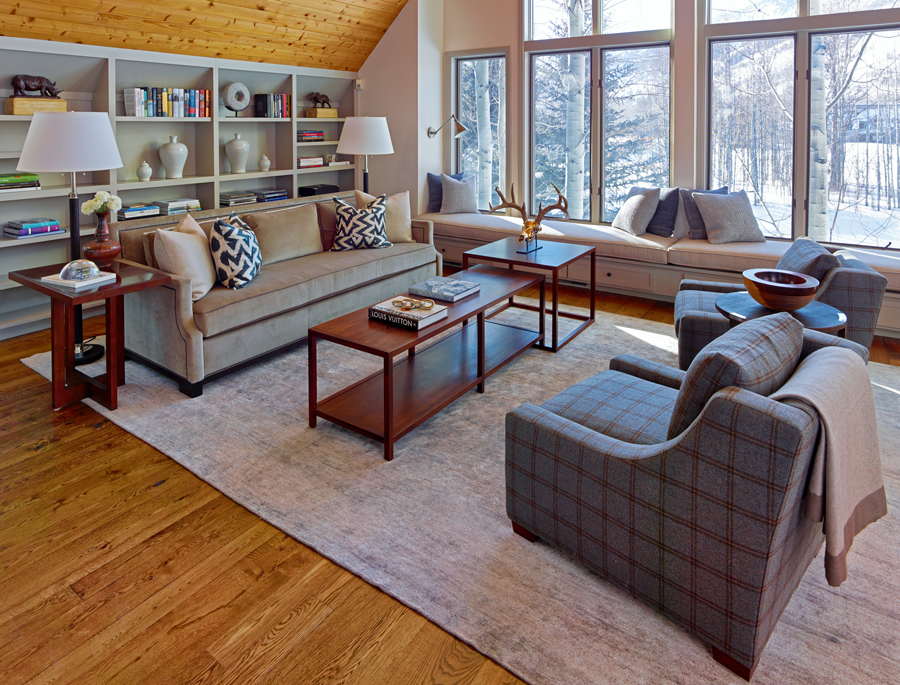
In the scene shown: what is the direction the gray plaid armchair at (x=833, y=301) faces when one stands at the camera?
facing to the left of the viewer

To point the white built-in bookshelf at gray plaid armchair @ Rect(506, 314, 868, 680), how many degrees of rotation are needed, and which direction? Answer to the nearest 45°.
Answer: approximately 45° to its right

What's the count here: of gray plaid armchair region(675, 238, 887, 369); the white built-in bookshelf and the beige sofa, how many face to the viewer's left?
1

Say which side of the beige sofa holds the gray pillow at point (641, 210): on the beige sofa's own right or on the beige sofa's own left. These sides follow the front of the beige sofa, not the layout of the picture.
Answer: on the beige sofa's own left

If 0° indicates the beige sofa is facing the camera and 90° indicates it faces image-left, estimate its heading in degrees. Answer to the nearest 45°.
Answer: approximately 315°

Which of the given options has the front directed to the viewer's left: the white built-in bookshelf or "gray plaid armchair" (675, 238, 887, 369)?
the gray plaid armchair
